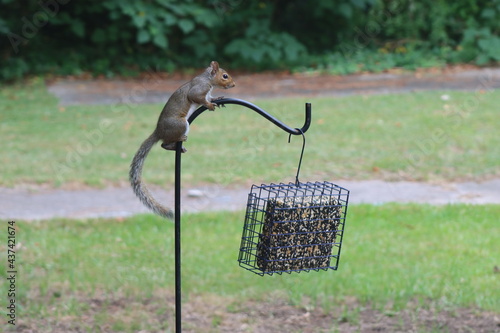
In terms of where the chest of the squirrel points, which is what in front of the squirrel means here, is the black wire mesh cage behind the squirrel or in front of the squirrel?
in front

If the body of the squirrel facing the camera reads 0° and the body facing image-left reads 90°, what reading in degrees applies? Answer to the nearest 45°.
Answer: approximately 270°
